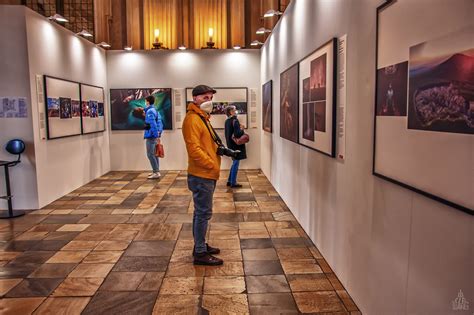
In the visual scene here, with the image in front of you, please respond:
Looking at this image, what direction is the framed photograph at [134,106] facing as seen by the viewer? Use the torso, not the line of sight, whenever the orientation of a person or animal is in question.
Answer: toward the camera

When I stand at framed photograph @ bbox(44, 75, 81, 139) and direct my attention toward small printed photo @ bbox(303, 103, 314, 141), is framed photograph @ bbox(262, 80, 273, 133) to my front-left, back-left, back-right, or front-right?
front-left

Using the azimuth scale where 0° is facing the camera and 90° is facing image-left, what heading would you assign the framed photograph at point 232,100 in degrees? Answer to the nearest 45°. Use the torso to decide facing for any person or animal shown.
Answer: approximately 0°

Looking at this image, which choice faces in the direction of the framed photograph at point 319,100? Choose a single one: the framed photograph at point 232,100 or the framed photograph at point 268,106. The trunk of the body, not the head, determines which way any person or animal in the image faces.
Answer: the framed photograph at point 232,100

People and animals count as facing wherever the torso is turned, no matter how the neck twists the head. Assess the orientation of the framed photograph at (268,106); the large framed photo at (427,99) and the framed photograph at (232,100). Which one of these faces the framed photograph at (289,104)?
the framed photograph at (232,100)

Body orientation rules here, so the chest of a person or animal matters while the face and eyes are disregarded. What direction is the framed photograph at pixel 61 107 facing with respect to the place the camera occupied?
facing the viewer and to the right of the viewer

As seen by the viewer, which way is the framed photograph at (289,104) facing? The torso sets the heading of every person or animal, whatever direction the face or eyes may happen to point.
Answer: to the viewer's left

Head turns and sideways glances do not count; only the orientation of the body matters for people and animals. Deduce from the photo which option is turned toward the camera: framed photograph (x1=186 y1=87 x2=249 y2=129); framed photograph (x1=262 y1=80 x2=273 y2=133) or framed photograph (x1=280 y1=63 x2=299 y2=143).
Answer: framed photograph (x1=186 y1=87 x2=249 y2=129)

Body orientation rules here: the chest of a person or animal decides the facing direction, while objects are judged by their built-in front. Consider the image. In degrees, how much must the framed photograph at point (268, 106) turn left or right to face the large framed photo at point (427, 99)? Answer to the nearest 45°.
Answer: approximately 90° to its left

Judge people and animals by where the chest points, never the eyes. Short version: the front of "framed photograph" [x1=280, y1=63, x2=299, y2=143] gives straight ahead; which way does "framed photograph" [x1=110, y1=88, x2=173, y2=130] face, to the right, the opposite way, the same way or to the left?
to the left

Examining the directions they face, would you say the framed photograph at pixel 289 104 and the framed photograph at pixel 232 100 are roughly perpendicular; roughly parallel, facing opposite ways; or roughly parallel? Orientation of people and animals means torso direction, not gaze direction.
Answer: roughly perpendicular

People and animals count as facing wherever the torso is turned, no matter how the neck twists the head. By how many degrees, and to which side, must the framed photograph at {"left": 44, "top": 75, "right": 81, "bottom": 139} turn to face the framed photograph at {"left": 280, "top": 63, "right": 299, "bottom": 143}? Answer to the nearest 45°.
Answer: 0° — it already faces it

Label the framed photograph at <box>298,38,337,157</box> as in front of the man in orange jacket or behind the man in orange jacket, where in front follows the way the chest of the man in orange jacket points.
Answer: in front

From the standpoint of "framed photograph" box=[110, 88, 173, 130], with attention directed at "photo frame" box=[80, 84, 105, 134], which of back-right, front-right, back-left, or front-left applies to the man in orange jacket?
front-left

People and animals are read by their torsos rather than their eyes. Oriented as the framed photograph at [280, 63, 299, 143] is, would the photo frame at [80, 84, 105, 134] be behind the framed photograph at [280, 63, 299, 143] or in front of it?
in front

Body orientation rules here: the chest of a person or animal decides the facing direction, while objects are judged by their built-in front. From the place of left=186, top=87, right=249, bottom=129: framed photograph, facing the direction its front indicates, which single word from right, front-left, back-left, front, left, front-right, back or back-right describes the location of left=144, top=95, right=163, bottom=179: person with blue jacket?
front-right

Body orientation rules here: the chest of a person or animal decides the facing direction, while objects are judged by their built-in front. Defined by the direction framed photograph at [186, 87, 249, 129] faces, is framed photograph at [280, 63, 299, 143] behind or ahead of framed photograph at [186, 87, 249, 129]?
ahead

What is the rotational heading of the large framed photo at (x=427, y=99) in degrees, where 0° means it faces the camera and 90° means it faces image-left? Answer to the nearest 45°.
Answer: approximately 45°

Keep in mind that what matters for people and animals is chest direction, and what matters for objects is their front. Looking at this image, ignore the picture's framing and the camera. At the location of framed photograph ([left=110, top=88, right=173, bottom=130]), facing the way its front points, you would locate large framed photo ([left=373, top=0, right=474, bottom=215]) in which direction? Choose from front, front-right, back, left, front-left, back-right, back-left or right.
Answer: front
